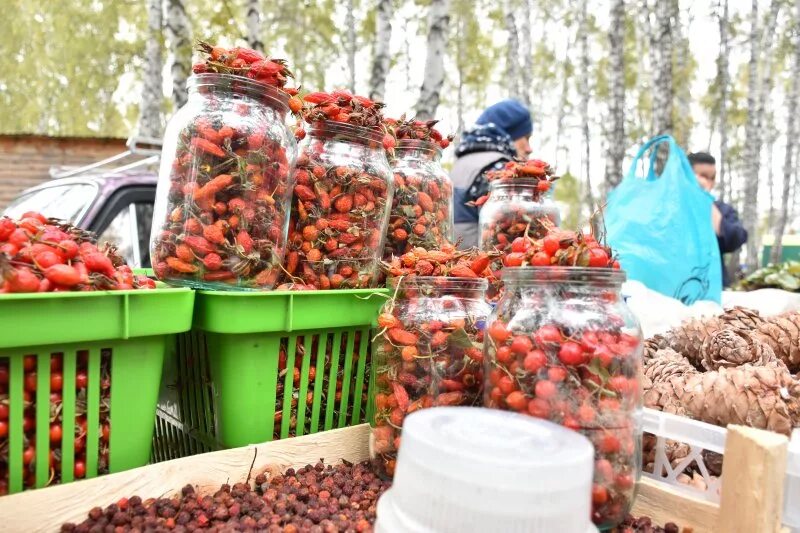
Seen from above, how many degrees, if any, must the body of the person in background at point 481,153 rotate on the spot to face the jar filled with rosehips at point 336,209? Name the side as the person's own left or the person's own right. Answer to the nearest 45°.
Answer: approximately 90° to the person's own right

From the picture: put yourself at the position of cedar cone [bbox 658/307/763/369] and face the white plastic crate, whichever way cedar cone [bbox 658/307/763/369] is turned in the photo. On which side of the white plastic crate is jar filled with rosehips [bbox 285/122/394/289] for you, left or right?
right

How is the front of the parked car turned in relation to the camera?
facing the viewer and to the left of the viewer

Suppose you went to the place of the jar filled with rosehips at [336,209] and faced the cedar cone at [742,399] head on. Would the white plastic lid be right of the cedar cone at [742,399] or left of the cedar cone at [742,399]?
right

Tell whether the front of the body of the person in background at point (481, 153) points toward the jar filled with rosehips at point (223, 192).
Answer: no

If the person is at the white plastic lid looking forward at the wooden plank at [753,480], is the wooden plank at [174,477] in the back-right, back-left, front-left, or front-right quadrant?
back-left

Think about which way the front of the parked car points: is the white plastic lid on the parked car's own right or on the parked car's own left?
on the parked car's own left

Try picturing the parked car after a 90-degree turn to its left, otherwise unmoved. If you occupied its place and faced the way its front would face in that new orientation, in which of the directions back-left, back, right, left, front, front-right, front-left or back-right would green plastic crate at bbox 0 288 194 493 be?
front-right
